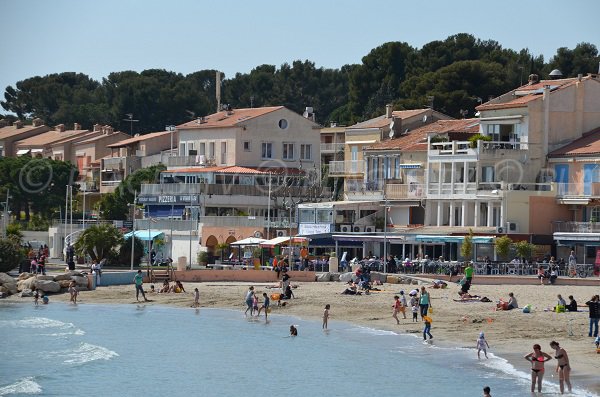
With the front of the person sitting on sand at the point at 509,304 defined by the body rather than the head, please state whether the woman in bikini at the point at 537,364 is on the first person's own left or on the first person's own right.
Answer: on the first person's own left

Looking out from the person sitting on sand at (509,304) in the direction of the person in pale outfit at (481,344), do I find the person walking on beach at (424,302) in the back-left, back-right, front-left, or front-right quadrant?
front-right

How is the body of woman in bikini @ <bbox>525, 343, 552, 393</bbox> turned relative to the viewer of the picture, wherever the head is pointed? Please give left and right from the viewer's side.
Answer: facing the viewer

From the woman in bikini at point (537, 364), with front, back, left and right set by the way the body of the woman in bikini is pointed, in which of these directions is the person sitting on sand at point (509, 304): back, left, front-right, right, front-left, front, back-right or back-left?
back

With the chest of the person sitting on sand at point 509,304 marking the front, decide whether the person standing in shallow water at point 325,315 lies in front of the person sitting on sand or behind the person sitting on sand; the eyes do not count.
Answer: in front

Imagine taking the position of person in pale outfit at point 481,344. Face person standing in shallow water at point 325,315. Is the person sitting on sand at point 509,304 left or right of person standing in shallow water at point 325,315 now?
right

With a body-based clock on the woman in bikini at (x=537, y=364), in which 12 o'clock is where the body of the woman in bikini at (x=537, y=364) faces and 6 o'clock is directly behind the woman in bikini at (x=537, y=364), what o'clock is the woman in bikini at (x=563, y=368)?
the woman in bikini at (x=563, y=368) is roughly at 10 o'clock from the woman in bikini at (x=537, y=364).
